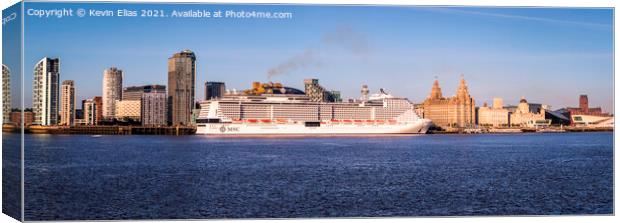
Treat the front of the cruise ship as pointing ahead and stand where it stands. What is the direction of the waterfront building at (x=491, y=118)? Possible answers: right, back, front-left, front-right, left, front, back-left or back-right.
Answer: front

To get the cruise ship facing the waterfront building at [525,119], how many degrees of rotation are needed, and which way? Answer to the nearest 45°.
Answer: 0° — it already faces it

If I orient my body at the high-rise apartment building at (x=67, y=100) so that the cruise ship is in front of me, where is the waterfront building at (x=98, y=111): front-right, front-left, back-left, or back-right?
front-left

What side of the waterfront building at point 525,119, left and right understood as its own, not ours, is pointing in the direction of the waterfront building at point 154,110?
right

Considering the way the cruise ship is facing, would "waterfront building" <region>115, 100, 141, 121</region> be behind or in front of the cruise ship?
behind

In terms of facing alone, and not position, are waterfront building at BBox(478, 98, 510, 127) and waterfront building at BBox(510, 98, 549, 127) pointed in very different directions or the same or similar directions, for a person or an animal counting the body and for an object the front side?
same or similar directions

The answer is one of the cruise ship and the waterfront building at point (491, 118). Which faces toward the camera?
the waterfront building

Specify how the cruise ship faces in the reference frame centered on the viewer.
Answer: facing to the right of the viewer

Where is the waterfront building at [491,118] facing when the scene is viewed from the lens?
facing the viewer

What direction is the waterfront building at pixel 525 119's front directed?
toward the camera

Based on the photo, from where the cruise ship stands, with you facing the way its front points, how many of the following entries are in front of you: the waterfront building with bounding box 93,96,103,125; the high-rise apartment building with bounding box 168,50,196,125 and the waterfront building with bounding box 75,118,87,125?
0

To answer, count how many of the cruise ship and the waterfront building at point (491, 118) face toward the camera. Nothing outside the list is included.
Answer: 1

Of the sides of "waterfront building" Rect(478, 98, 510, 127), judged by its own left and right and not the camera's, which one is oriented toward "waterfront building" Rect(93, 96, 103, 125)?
right

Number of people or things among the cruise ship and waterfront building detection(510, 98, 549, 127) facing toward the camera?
1
